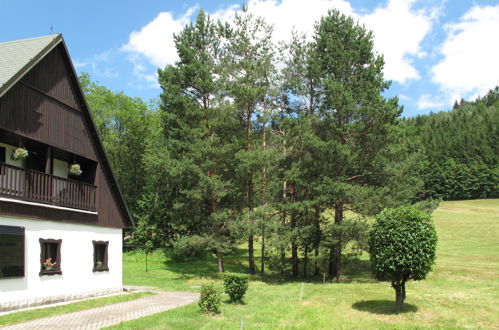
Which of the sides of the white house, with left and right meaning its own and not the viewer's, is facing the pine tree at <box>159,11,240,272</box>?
left

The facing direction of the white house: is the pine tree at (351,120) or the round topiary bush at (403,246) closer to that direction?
the round topiary bush

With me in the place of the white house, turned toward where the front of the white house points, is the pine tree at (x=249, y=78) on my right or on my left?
on my left

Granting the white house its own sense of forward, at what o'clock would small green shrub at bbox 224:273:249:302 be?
The small green shrub is roughly at 11 o'clock from the white house.

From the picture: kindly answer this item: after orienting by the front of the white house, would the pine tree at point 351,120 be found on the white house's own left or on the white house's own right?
on the white house's own left

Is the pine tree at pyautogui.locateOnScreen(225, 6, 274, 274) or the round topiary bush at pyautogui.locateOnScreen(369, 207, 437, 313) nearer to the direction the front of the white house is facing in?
the round topiary bush

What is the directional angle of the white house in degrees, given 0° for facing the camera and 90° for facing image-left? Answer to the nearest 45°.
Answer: approximately 315°

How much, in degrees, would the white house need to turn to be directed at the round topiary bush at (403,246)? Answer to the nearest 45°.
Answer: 0° — it already faces it

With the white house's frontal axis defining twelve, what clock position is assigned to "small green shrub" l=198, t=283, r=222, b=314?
The small green shrub is roughly at 12 o'clock from the white house.
